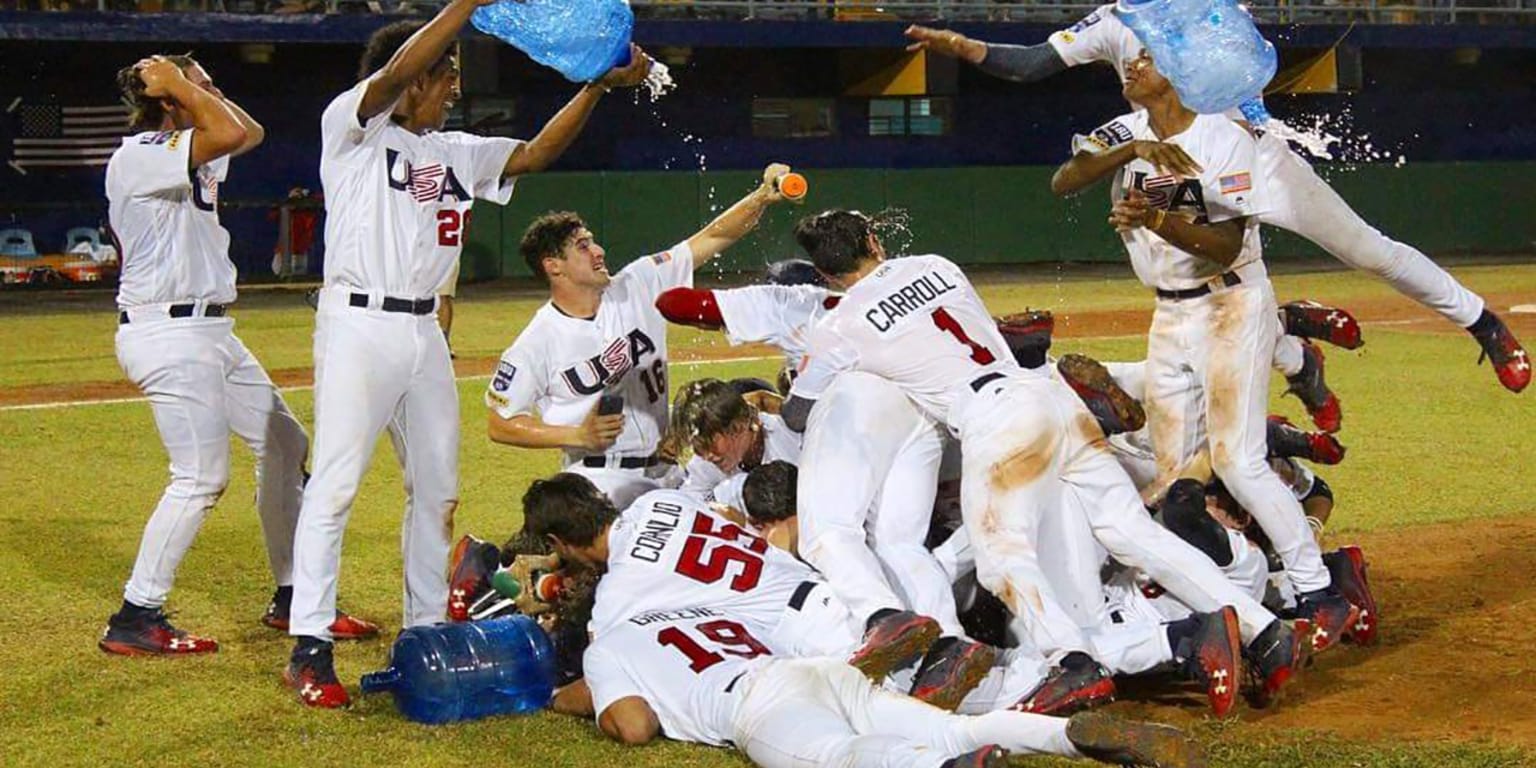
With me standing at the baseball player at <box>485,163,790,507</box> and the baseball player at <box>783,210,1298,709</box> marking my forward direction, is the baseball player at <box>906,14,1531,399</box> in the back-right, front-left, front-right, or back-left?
front-left

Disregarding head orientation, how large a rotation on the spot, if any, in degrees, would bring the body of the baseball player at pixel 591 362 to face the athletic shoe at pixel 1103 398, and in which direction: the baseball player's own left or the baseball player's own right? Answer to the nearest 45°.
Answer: approximately 45° to the baseball player's own left

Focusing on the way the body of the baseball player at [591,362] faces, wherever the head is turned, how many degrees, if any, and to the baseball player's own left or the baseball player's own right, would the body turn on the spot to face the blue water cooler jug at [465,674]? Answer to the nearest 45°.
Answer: approximately 45° to the baseball player's own right

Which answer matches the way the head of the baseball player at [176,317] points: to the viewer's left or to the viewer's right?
to the viewer's right

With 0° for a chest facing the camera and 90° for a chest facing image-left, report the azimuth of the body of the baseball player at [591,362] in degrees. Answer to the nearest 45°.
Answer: approximately 315°

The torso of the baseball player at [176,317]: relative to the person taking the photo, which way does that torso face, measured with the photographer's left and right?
facing to the right of the viewer

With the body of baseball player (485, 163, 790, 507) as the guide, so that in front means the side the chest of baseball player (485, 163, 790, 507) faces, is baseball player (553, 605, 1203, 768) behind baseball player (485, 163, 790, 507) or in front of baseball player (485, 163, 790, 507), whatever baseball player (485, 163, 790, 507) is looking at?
in front

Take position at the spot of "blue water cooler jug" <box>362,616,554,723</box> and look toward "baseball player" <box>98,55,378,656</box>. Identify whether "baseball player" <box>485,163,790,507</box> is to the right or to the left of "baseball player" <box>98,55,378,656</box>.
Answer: right

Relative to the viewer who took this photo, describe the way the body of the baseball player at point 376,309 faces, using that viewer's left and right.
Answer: facing the viewer and to the right of the viewer

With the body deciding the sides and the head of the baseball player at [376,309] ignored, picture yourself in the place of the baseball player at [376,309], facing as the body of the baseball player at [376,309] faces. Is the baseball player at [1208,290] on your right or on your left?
on your left
